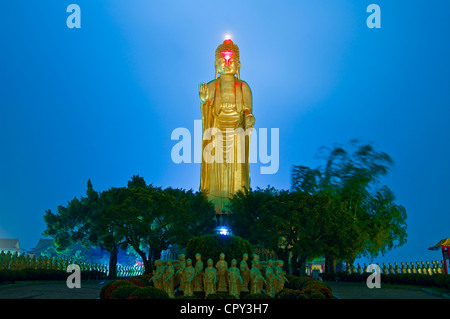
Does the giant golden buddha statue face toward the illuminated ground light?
yes

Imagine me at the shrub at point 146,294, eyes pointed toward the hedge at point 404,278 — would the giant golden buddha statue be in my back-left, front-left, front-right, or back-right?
front-left

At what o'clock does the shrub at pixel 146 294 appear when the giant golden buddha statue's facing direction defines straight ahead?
The shrub is roughly at 12 o'clock from the giant golden buddha statue.

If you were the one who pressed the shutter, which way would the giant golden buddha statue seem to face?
facing the viewer

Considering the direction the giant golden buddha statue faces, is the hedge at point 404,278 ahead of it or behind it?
ahead

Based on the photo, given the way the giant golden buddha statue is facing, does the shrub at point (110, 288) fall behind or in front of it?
in front
